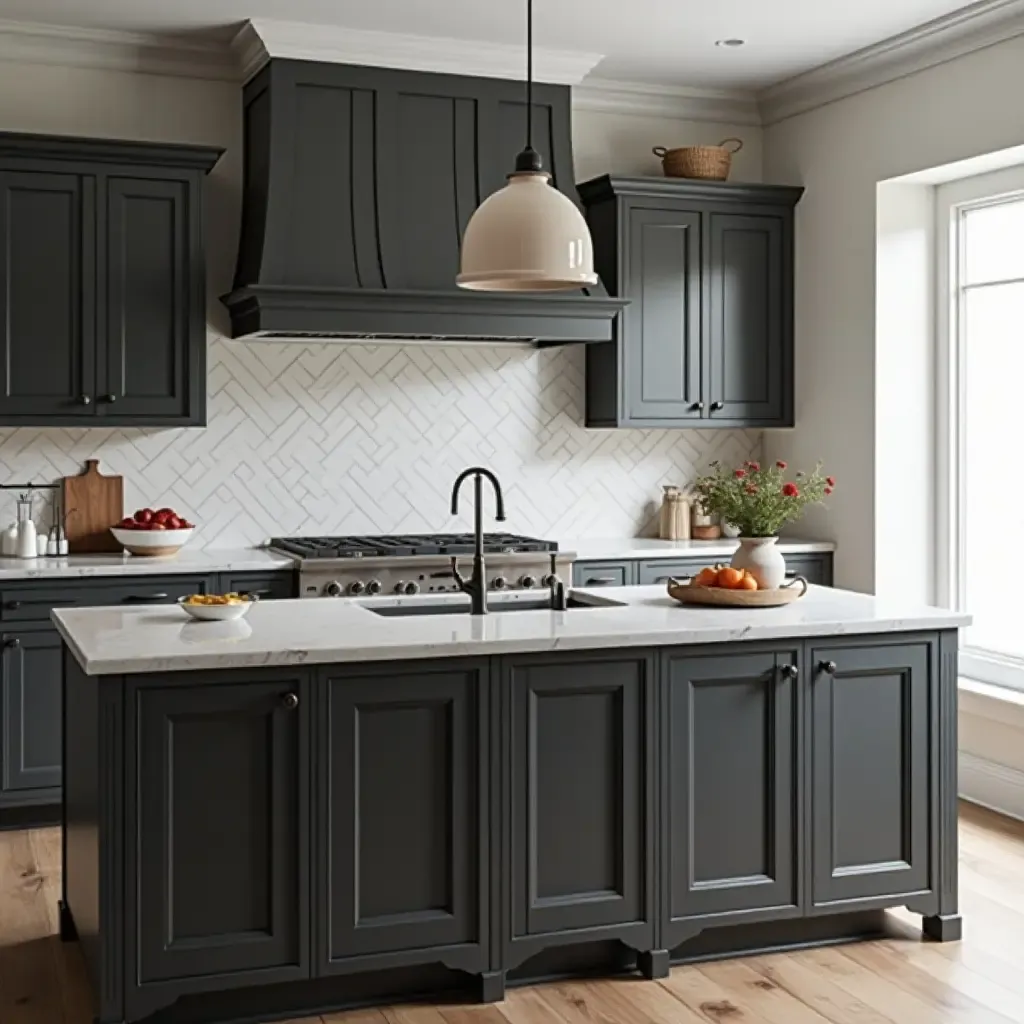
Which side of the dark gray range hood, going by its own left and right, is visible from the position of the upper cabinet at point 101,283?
right

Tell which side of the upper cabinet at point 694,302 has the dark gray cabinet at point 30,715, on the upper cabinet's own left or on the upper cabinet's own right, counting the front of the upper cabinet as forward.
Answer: on the upper cabinet's own right

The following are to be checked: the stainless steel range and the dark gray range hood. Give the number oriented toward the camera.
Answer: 2

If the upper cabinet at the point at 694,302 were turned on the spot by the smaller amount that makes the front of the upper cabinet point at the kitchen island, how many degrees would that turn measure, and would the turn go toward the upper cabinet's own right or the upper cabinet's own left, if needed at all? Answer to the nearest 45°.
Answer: approximately 45° to the upper cabinet's own right

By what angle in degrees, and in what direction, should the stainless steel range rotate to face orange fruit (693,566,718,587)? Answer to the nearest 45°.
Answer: approximately 45° to its left

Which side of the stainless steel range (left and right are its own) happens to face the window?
left

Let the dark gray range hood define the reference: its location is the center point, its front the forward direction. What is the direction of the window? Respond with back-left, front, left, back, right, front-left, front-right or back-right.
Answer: left

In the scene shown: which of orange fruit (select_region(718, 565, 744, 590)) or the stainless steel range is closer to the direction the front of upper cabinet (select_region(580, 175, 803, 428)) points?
the orange fruit

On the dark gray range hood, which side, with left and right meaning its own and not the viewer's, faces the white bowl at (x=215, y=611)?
front

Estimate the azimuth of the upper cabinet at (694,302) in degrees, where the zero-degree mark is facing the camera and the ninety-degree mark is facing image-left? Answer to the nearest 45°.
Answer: approximately 315°

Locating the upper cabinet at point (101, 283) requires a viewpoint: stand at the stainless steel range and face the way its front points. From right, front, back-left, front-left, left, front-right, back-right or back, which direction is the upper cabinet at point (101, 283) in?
right

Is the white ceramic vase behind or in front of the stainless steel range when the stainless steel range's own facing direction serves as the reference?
in front

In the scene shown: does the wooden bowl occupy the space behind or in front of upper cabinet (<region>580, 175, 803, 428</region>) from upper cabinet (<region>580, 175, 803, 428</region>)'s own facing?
in front

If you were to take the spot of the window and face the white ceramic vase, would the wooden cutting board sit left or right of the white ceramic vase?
right

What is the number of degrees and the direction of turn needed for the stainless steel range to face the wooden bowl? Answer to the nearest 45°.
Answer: approximately 45° to its left
